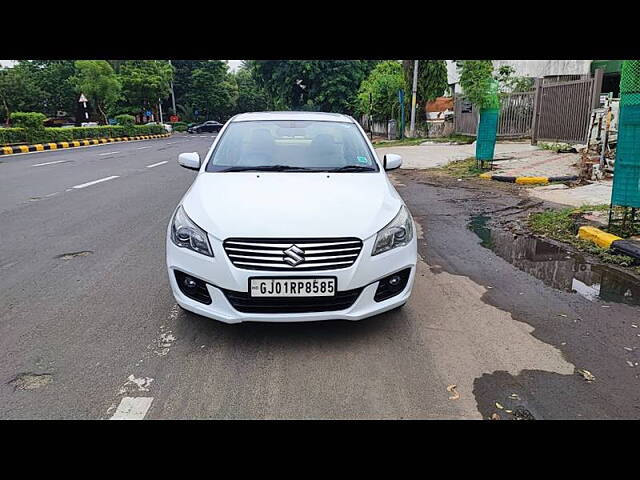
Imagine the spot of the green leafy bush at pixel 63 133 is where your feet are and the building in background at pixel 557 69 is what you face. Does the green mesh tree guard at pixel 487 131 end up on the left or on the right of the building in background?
right

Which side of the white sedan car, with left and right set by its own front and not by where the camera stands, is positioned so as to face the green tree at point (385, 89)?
back

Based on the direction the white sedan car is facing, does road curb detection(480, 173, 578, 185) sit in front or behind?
behind

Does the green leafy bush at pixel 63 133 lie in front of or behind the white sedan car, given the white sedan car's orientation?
behind

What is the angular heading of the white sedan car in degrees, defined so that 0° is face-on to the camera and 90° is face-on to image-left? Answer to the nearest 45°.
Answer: approximately 0°

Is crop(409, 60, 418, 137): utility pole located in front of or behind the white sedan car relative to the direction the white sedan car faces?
behind

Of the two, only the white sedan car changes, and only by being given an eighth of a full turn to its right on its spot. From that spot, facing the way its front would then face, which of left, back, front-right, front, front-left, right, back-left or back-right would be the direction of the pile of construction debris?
back

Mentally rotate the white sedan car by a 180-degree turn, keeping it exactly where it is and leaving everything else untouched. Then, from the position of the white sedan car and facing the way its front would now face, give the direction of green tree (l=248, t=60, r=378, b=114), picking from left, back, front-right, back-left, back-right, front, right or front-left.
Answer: front
